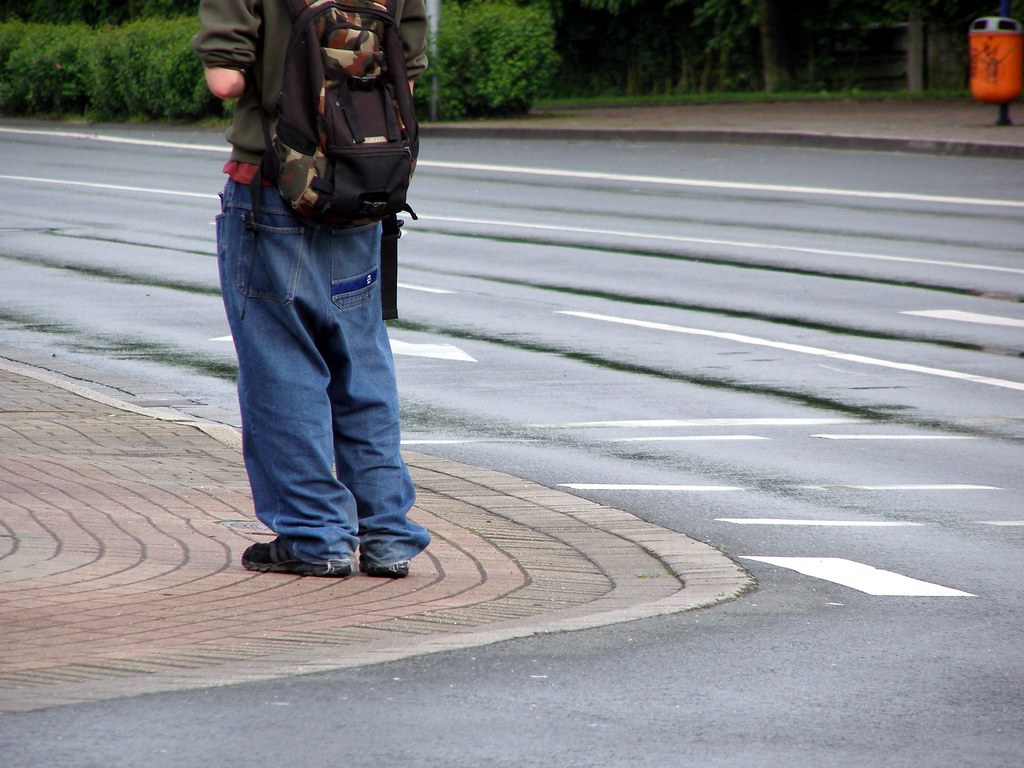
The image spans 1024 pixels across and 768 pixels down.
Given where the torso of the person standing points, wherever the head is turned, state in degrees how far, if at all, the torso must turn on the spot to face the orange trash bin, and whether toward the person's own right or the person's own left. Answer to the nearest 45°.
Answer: approximately 90° to the person's own right

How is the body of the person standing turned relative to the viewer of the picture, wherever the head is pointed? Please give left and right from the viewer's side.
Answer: facing away from the viewer and to the left of the viewer

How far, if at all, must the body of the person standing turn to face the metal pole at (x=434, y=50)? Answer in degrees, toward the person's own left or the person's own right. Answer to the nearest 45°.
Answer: approximately 45° to the person's own right
